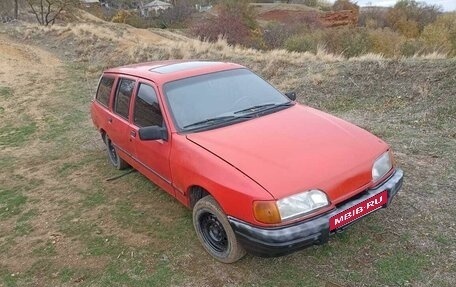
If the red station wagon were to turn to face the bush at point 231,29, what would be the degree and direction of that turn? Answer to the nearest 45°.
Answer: approximately 135° to its left

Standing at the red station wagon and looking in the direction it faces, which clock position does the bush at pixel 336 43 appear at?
The bush is roughly at 8 o'clock from the red station wagon.

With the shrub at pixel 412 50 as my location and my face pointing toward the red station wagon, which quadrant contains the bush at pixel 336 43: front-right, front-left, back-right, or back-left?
back-right

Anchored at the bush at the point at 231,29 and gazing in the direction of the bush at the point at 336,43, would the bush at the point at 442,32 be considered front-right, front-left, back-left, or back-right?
front-left

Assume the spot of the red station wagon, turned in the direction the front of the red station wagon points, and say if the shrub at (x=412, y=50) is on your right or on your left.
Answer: on your left

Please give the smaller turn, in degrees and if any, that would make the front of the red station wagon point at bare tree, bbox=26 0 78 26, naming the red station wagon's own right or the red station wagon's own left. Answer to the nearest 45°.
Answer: approximately 180°

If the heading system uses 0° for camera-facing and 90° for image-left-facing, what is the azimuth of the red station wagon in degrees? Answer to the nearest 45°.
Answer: approximately 315°

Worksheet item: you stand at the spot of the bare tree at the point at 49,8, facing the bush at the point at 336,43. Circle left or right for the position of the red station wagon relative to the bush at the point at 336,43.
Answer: right

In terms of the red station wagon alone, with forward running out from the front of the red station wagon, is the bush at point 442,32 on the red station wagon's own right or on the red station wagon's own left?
on the red station wagon's own left

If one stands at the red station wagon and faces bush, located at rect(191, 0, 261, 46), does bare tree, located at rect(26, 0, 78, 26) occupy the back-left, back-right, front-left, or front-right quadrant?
front-left
